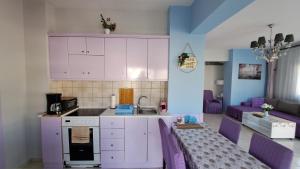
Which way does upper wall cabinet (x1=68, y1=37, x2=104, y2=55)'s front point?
toward the camera

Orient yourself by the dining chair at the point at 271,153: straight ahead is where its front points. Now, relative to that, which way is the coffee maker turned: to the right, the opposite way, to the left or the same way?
to the left

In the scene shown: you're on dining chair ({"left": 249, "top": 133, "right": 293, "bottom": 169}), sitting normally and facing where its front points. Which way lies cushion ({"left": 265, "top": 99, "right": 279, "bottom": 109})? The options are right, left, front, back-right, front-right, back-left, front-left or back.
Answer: back-right

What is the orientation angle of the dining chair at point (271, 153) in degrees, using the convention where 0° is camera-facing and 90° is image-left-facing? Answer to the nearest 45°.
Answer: approximately 45°

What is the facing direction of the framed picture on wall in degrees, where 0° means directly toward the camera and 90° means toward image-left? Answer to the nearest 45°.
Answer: approximately 0°

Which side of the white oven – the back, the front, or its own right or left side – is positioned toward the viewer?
front

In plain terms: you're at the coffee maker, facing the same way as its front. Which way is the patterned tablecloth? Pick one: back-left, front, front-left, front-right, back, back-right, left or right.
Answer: front-left

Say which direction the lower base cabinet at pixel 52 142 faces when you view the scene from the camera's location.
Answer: facing the viewer

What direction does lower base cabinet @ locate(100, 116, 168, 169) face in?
toward the camera

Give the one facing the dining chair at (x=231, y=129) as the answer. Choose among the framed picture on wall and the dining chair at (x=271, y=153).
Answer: the framed picture on wall

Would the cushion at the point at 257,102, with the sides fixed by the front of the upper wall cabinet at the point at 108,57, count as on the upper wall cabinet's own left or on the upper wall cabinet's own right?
on the upper wall cabinet's own left

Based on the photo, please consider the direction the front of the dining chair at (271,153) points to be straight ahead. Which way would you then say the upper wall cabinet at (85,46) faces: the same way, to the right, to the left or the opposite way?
to the left
